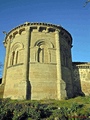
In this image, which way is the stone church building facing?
away from the camera
